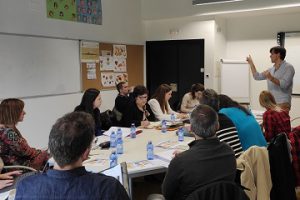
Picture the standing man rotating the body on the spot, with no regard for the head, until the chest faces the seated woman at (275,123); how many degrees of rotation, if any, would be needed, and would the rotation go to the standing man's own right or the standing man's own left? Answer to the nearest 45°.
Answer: approximately 45° to the standing man's own left

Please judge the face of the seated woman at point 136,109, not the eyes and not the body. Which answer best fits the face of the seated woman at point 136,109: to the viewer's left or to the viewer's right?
to the viewer's right

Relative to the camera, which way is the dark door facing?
toward the camera

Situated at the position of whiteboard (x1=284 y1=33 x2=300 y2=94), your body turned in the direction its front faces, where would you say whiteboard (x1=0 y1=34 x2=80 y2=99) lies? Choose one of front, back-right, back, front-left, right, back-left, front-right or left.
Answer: front-right

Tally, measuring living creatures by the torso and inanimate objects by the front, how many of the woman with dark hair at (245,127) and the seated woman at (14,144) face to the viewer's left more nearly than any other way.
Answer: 1

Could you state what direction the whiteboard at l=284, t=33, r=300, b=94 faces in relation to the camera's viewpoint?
facing the viewer

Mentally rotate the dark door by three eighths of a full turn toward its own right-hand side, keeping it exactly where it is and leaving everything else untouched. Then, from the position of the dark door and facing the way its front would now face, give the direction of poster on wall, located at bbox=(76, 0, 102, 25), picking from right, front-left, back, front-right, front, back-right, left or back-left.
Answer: left

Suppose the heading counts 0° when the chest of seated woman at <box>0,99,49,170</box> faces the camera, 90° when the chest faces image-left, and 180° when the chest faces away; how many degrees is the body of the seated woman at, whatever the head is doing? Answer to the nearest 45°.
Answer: approximately 270°

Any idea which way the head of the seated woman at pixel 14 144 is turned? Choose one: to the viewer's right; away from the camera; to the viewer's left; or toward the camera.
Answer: to the viewer's right

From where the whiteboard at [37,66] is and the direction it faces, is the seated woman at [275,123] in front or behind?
in front
